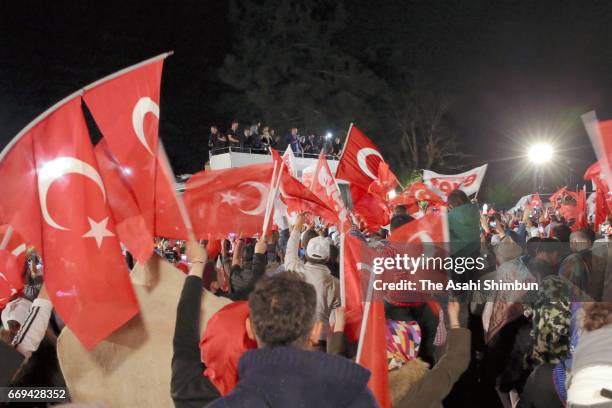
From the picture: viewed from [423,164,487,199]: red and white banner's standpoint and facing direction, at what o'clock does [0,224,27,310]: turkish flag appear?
The turkish flag is roughly at 1 o'clock from the red and white banner.

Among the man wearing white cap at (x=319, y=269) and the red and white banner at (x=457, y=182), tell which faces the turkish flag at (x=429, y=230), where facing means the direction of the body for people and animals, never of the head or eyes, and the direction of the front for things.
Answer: the red and white banner

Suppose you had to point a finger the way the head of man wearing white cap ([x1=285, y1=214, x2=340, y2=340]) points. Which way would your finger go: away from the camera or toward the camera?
away from the camera

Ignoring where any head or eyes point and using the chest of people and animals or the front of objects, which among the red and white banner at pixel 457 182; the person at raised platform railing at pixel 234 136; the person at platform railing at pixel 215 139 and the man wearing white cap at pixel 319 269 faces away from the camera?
the man wearing white cap

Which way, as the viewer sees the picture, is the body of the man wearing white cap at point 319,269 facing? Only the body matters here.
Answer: away from the camera

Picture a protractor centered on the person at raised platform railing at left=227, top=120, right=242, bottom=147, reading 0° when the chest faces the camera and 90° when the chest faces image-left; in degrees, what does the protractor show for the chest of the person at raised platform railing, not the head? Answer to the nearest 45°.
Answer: approximately 315°

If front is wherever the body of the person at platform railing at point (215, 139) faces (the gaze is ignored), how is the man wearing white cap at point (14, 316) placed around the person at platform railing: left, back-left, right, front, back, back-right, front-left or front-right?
front-right

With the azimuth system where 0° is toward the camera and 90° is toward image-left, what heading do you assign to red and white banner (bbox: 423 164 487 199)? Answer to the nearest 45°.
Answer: approximately 0°

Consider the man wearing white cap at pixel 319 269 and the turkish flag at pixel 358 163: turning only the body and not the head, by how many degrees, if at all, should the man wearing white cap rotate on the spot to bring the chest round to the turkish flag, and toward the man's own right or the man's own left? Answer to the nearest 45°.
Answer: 0° — they already face it

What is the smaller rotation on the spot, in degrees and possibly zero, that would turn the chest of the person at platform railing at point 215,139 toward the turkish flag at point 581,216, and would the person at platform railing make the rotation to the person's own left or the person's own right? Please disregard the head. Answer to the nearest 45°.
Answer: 0° — they already face it

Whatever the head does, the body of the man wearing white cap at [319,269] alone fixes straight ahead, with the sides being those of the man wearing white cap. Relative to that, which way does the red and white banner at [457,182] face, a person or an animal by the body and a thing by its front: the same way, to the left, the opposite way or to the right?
the opposite way
